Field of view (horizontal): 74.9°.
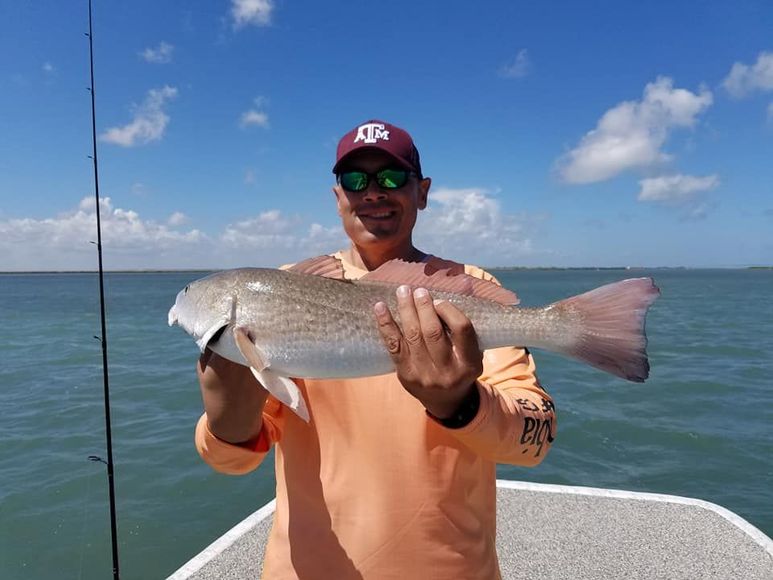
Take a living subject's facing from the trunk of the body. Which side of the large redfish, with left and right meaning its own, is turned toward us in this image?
left

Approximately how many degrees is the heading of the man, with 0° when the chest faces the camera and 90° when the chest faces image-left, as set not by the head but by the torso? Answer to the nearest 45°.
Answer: approximately 0°
